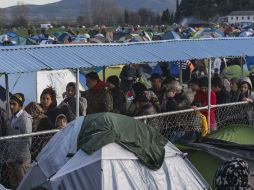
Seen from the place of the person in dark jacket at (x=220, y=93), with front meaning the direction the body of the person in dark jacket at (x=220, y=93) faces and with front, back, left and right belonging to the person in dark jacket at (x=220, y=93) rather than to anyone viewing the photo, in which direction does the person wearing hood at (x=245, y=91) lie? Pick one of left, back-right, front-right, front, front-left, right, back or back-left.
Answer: back-left

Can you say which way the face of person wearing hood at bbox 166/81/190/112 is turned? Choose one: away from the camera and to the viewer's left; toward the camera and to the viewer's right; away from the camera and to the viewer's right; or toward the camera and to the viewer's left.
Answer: toward the camera and to the viewer's left

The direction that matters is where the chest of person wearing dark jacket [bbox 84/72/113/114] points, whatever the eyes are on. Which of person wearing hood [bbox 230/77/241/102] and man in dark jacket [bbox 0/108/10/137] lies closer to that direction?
the man in dark jacket
